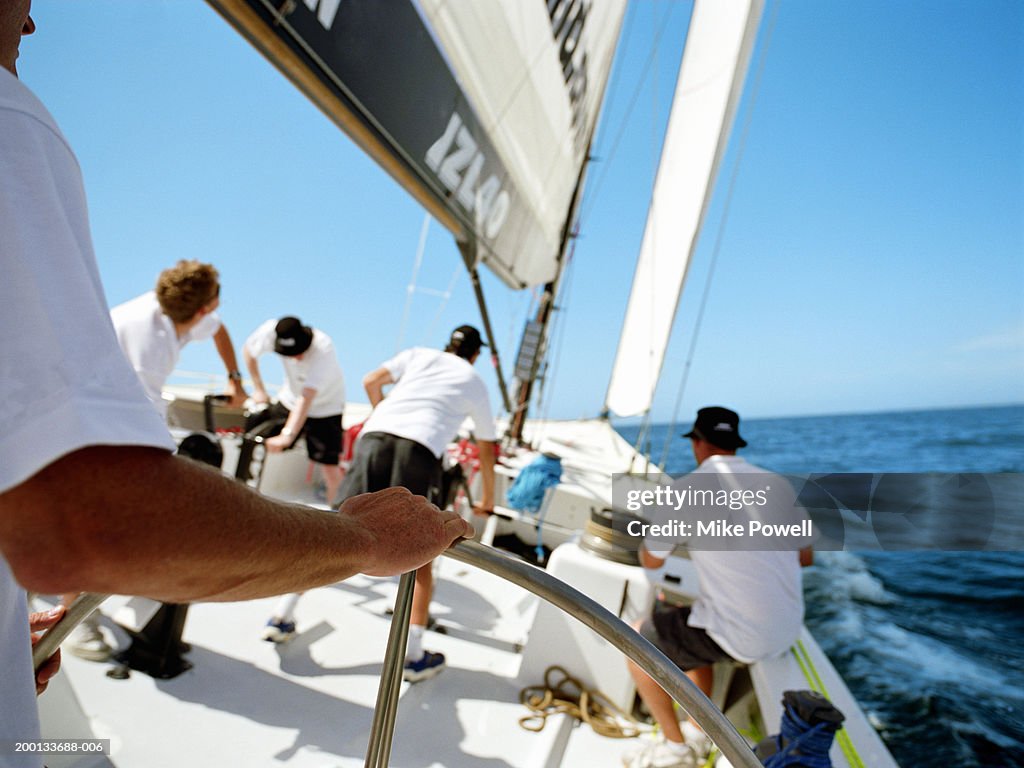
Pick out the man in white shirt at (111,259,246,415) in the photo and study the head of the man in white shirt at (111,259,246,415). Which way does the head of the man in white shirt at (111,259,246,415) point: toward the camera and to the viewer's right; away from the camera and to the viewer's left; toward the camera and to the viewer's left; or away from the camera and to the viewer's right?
away from the camera and to the viewer's right

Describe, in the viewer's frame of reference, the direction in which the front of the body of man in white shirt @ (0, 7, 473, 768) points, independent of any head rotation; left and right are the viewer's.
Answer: facing away from the viewer and to the right of the viewer

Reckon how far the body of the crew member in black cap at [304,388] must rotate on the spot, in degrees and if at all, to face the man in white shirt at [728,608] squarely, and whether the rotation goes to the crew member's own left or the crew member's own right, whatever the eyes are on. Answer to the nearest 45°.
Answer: approximately 90° to the crew member's own left

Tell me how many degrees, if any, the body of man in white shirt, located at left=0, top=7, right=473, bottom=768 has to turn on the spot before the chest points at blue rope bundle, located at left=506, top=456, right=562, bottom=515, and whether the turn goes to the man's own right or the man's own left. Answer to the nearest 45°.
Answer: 0° — they already face it

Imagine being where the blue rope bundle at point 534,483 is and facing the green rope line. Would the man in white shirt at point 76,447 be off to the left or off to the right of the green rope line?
right

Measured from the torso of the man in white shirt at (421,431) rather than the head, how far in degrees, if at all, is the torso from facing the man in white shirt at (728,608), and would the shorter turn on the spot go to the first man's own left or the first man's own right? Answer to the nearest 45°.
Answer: approximately 90° to the first man's own right

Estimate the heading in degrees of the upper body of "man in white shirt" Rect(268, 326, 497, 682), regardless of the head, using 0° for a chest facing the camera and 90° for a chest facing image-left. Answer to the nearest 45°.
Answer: approximately 225°

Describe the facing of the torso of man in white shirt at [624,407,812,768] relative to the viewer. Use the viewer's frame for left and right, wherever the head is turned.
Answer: facing away from the viewer and to the left of the viewer

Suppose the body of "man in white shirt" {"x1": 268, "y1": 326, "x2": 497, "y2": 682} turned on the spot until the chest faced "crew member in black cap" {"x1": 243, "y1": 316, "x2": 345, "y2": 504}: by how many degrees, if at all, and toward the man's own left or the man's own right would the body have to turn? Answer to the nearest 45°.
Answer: approximately 90° to the man's own left

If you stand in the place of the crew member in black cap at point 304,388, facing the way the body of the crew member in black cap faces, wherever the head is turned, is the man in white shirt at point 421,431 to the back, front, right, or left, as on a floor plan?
left

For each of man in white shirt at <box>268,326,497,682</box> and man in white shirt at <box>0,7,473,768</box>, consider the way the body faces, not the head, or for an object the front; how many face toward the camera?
0

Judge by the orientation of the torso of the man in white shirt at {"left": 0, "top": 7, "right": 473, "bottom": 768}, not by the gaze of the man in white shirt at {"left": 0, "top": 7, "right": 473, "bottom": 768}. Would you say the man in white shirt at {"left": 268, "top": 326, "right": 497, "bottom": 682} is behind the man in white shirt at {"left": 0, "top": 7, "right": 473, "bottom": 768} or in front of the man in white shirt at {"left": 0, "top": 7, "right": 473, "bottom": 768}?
in front

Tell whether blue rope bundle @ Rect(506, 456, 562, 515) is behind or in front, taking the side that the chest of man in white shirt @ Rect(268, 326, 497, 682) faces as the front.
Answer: in front

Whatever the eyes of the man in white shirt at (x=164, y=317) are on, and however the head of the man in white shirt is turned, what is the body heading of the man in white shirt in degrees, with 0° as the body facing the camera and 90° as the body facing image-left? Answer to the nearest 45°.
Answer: approximately 225°

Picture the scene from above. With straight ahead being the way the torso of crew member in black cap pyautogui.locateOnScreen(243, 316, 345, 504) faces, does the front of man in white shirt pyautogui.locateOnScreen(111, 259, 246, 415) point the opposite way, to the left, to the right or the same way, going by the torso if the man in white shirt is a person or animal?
the opposite way
